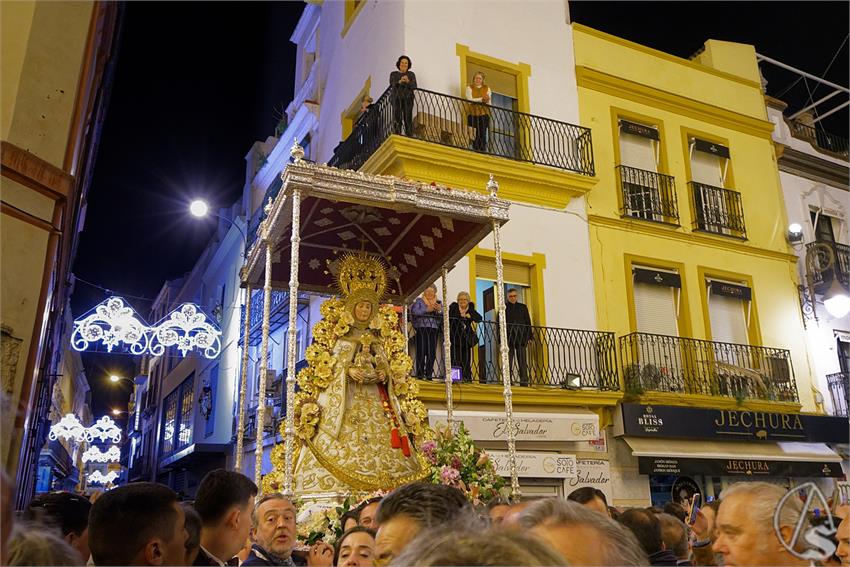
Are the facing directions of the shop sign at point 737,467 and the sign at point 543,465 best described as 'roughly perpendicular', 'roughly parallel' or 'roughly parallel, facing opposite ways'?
roughly parallel

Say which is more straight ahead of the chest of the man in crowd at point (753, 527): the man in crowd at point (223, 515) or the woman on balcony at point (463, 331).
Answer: the man in crowd

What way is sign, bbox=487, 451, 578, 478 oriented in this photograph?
toward the camera

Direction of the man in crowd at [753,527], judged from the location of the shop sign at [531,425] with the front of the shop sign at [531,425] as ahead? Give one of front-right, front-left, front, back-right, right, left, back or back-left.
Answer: front

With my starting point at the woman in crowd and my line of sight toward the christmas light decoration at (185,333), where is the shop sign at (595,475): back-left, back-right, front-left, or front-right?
front-right

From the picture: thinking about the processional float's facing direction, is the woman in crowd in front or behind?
in front

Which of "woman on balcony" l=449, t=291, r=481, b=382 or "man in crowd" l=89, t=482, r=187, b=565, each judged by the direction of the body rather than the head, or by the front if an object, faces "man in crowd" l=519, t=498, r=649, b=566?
the woman on balcony

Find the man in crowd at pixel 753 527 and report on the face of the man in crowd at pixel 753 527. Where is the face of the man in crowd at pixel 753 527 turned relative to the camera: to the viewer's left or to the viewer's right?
to the viewer's left

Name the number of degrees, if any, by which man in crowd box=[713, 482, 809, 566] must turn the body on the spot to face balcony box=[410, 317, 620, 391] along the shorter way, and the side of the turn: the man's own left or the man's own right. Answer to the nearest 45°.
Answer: approximately 90° to the man's own right

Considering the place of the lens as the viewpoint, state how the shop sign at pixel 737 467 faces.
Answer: facing the viewer

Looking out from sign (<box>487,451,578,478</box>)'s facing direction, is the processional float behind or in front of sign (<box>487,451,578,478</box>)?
in front

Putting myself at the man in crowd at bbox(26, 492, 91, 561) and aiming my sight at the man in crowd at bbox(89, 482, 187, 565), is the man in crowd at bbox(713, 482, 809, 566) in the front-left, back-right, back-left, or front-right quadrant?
front-left

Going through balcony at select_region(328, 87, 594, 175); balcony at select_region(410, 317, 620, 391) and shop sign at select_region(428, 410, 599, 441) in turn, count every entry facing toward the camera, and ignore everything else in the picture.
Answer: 3

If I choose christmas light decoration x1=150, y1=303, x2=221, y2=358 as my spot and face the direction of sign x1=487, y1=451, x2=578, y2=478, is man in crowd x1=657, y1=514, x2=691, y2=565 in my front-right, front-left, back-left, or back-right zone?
front-right

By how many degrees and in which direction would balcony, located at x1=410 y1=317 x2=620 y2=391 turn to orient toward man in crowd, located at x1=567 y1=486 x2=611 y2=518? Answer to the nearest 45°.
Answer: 0° — it already faces them

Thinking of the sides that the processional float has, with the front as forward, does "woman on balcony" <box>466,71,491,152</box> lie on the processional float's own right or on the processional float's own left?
on the processional float's own left

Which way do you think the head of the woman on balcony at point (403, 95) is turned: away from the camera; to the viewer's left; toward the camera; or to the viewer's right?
toward the camera
